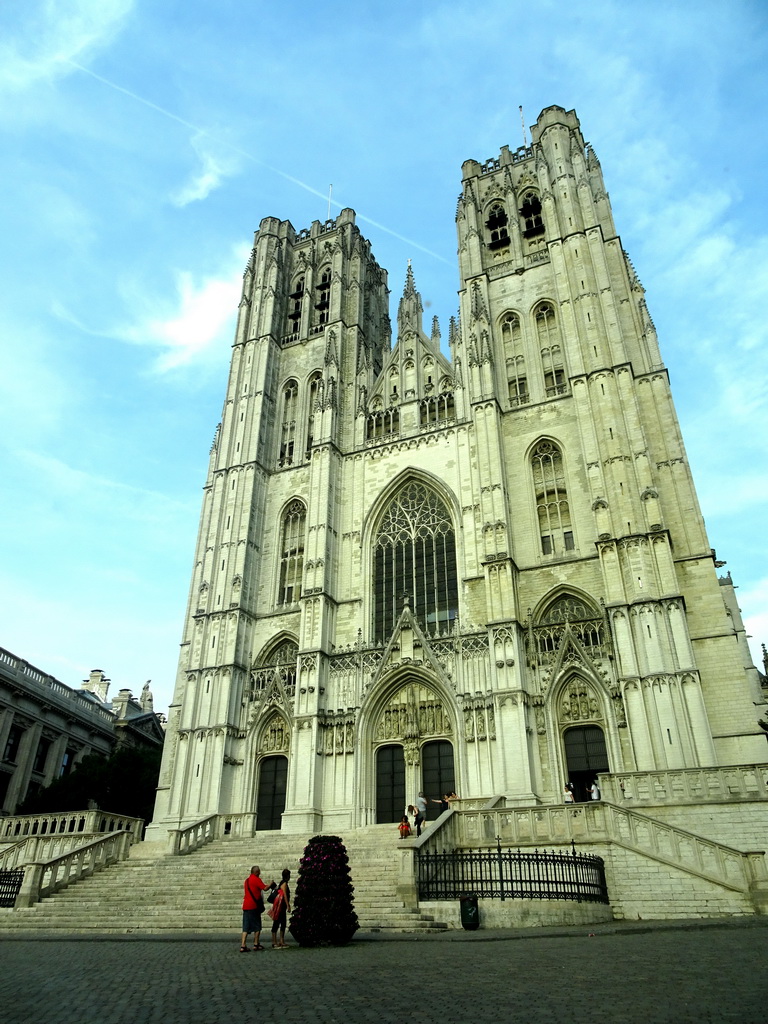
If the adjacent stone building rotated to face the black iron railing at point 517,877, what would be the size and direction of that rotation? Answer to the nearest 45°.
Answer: approximately 45° to its right

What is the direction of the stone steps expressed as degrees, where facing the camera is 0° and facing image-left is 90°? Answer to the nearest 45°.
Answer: approximately 0°

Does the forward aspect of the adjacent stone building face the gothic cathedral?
yes

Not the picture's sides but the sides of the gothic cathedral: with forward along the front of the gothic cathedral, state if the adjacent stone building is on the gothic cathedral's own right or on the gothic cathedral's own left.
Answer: on the gothic cathedral's own right

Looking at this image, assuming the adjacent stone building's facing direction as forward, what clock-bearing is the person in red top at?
The person in red top is roughly at 1 o'clock from the adjacent stone building.

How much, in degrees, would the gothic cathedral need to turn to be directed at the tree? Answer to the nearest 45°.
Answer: approximately 45° to its right

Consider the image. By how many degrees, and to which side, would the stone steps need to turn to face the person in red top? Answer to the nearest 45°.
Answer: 0° — it already faces them

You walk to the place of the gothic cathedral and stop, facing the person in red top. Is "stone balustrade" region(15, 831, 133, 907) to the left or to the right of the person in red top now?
right

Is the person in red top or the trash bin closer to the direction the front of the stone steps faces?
the person in red top

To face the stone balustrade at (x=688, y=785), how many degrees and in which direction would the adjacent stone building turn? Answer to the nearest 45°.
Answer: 0° — it already faces it
